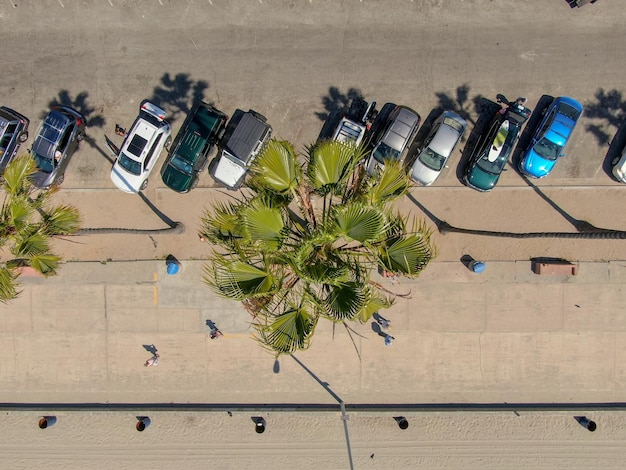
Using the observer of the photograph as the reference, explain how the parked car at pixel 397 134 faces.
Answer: facing the viewer and to the left of the viewer

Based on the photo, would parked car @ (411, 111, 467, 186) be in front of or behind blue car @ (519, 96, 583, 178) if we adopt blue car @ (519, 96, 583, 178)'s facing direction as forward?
in front

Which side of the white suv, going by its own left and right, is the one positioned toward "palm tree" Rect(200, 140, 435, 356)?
left

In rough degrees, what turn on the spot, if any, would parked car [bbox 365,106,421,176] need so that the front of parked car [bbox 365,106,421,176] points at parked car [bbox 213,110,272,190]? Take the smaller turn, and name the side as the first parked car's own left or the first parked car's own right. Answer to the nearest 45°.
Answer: approximately 45° to the first parked car's own right

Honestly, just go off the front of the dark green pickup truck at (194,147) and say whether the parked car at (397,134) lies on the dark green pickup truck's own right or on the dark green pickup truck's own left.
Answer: on the dark green pickup truck's own left

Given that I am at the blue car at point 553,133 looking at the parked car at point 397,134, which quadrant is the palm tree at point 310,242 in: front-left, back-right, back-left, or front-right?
front-left

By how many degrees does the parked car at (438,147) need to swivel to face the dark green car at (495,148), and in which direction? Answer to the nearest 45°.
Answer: approximately 135° to its left

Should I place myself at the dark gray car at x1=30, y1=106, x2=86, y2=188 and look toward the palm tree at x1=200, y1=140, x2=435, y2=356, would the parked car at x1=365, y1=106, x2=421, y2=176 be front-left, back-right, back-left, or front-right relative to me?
front-left

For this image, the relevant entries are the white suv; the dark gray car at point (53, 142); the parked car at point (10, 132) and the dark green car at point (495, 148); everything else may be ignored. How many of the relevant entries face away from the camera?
0

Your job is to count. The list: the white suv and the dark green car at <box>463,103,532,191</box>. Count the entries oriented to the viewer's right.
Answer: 0

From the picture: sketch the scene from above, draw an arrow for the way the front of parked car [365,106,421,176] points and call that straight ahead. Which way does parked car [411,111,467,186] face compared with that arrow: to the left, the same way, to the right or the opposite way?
the same way

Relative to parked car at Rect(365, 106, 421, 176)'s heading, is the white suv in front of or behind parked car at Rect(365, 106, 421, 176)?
in front

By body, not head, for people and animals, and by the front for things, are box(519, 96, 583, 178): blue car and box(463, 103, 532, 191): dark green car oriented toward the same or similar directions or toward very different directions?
same or similar directions

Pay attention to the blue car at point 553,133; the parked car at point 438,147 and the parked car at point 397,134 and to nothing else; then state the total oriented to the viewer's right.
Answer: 0

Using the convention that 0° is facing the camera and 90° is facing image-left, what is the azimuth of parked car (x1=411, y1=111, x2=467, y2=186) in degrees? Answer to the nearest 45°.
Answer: approximately 45°

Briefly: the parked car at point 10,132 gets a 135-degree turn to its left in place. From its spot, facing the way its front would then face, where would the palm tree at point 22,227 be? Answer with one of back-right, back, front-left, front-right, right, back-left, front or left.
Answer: right

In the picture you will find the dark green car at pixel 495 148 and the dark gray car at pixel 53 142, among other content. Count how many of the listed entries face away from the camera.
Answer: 0
